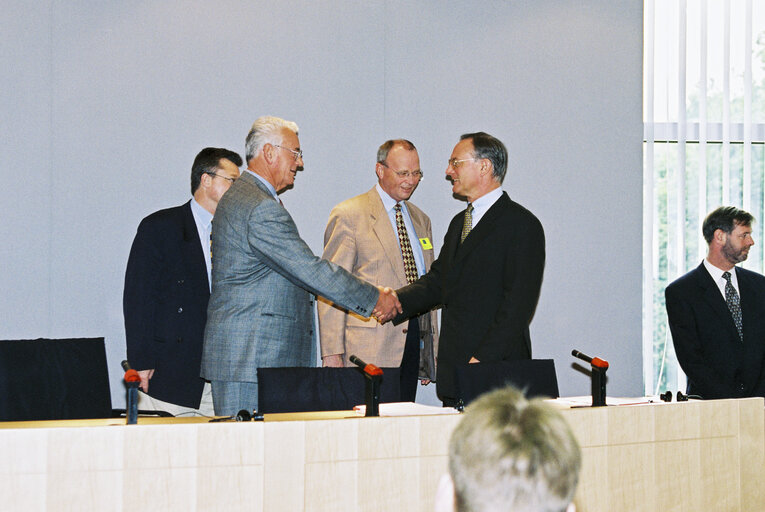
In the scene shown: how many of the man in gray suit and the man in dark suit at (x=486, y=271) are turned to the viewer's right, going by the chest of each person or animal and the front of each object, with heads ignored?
1

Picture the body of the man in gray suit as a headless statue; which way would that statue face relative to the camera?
to the viewer's right

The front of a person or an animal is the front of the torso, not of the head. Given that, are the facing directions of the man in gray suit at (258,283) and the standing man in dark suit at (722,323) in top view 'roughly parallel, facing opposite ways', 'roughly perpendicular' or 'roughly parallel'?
roughly perpendicular

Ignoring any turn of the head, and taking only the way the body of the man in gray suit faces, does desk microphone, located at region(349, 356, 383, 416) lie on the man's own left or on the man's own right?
on the man's own right

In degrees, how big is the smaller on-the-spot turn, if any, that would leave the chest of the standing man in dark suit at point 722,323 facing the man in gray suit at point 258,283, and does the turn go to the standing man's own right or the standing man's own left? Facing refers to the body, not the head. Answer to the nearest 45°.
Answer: approximately 90° to the standing man's own right

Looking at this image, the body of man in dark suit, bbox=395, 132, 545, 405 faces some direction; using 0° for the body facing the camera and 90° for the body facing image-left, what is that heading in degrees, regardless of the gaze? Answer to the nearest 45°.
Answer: approximately 45°

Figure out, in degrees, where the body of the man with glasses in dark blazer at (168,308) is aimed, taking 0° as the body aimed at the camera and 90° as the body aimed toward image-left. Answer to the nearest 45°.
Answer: approximately 315°

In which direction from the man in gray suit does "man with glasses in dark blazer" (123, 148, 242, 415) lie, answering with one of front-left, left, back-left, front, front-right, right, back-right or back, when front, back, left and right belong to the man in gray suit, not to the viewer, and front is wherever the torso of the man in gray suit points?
back-left

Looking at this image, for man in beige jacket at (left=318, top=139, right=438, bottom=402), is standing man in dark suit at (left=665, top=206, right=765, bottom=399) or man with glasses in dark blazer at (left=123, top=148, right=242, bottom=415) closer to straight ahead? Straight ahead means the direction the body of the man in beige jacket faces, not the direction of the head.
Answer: the standing man in dark suit

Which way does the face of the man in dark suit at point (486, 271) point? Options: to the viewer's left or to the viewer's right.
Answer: to the viewer's left

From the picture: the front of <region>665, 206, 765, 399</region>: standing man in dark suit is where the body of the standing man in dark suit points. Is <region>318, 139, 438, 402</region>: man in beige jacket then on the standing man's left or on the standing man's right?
on the standing man's right

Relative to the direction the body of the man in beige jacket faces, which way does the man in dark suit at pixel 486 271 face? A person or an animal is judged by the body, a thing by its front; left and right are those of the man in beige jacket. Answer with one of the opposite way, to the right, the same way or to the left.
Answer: to the right

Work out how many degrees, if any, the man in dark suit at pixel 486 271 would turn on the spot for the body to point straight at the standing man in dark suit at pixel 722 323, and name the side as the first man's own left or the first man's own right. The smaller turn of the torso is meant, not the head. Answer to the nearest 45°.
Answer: approximately 180°

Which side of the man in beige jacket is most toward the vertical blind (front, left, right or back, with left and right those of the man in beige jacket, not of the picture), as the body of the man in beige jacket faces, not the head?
left

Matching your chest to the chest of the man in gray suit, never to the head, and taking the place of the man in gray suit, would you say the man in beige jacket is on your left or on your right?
on your left

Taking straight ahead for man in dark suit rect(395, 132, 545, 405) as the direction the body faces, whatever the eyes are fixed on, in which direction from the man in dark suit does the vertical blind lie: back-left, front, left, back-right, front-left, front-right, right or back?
back
